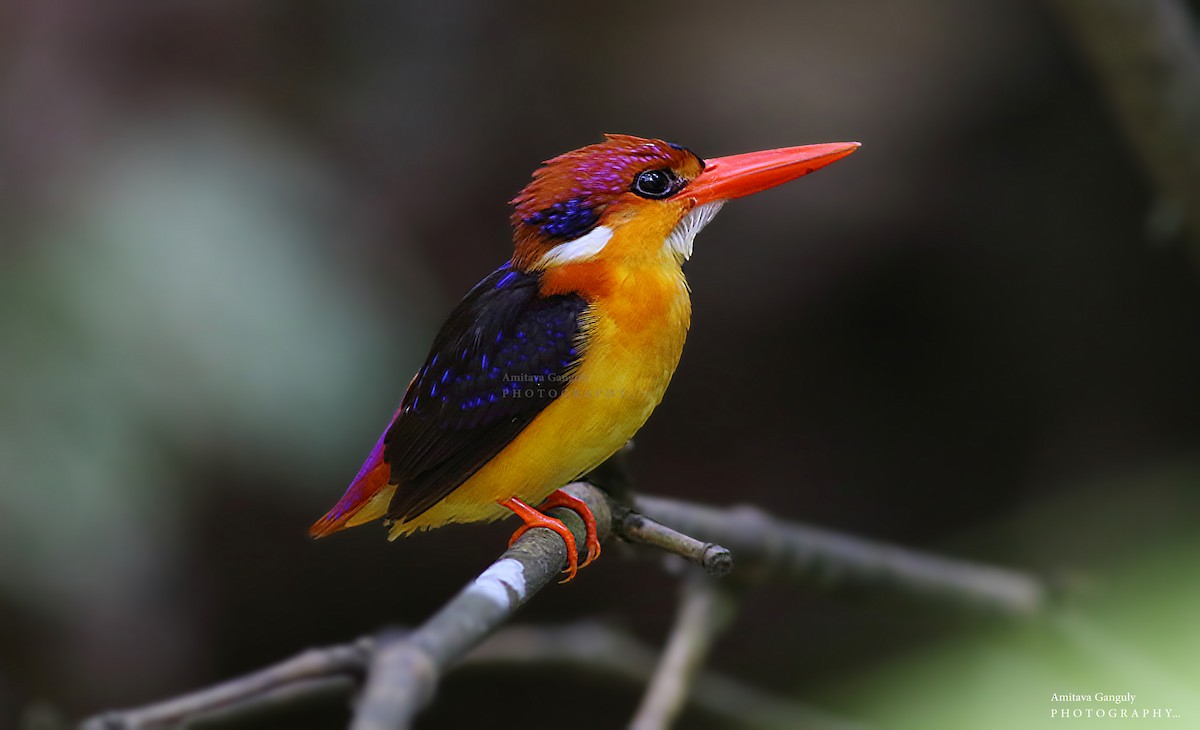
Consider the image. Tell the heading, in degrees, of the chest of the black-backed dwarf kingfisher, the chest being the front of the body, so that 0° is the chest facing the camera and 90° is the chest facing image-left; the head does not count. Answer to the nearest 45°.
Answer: approximately 270°

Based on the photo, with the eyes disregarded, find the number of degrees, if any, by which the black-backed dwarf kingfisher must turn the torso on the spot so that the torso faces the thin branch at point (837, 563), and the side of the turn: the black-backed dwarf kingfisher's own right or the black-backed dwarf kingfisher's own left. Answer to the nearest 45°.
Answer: approximately 45° to the black-backed dwarf kingfisher's own left
